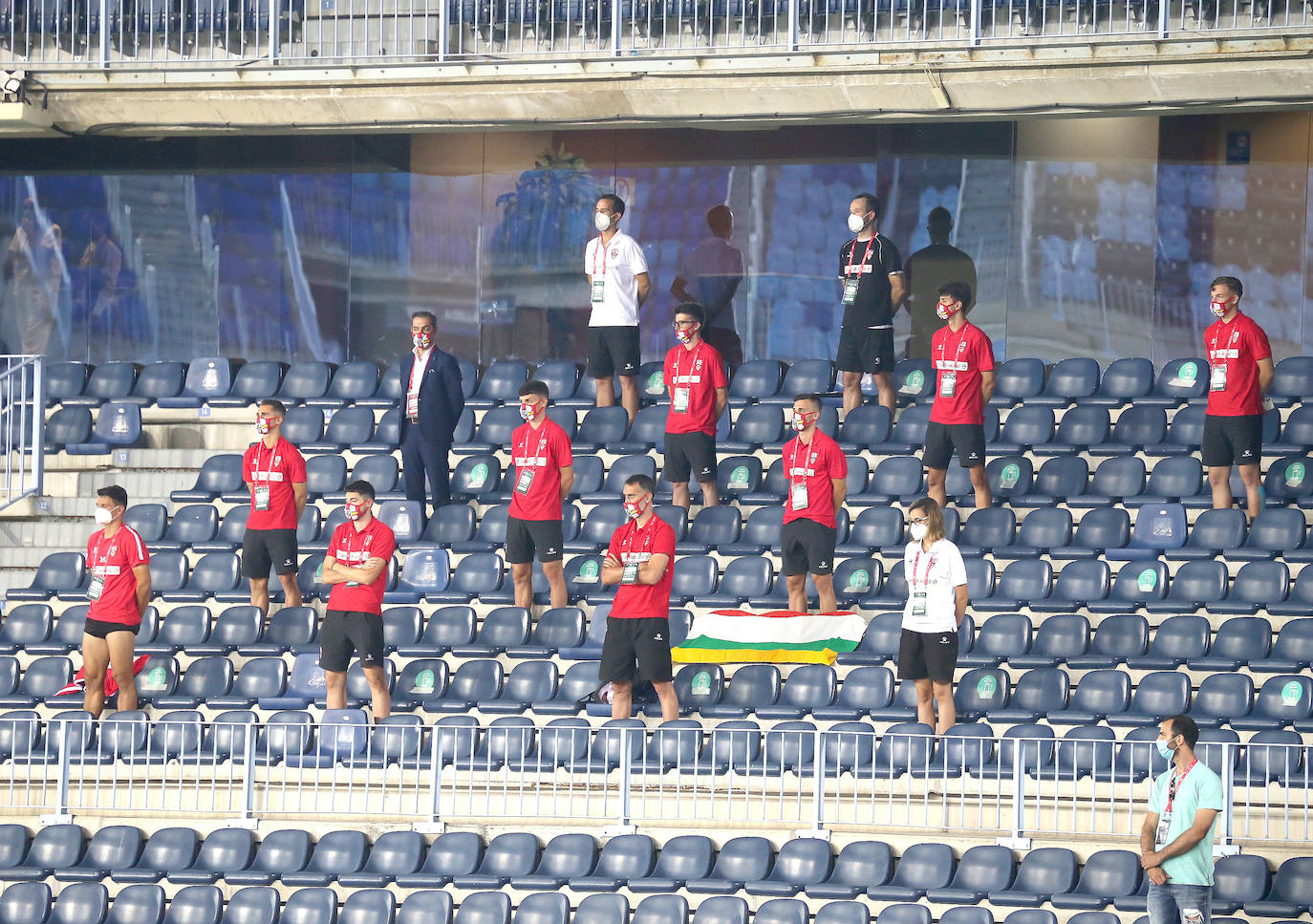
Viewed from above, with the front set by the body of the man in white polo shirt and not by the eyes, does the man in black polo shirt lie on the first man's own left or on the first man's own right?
on the first man's own left

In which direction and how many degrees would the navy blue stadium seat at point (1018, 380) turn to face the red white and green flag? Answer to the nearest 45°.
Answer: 0° — it already faces it

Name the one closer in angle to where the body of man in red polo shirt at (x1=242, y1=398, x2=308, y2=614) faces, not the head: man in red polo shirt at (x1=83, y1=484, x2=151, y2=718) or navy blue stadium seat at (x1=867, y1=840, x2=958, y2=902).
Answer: the man in red polo shirt

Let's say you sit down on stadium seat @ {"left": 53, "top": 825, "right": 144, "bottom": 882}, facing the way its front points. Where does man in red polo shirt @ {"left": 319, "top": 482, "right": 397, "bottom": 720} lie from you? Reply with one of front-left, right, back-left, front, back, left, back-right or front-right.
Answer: back-left

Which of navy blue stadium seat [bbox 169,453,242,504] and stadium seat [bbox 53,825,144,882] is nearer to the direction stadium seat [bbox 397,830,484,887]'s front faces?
the stadium seat

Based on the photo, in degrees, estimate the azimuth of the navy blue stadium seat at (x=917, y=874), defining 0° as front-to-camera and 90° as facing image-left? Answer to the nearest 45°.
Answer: approximately 45°

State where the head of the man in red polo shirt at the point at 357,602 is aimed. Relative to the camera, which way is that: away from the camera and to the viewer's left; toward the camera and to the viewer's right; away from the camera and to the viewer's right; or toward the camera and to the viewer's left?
toward the camera and to the viewer's left

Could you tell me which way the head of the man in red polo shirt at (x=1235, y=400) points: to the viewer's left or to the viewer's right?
to the viewer's left

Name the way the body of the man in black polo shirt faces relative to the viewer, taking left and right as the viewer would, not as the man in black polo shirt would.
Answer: facing the viewer and to the left of the viewer

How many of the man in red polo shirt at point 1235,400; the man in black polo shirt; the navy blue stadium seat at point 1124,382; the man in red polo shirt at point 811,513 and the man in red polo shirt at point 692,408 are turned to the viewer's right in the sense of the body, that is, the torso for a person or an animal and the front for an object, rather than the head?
0

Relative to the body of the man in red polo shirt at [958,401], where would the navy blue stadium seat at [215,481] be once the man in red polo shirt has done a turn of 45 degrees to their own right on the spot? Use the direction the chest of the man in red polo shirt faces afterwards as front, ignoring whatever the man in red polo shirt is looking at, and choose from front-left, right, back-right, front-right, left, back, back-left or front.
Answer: front

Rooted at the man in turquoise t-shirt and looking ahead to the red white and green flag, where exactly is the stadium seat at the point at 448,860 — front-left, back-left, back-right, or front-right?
front-left

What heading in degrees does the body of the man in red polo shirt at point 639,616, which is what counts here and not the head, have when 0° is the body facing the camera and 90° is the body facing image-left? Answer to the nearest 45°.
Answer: approximately 45°

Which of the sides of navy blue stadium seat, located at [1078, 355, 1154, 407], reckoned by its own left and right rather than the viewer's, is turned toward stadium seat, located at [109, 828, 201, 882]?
front
